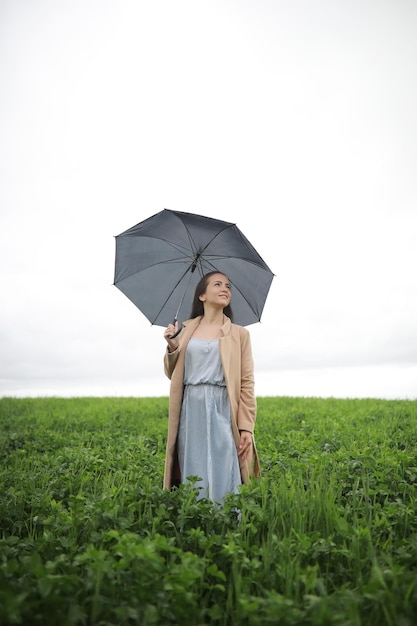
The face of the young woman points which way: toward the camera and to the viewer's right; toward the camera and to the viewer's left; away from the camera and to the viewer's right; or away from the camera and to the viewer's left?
toward the camera and to the viewer's right

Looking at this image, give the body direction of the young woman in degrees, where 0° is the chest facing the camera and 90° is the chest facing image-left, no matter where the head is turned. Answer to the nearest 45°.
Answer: approximately 0°
